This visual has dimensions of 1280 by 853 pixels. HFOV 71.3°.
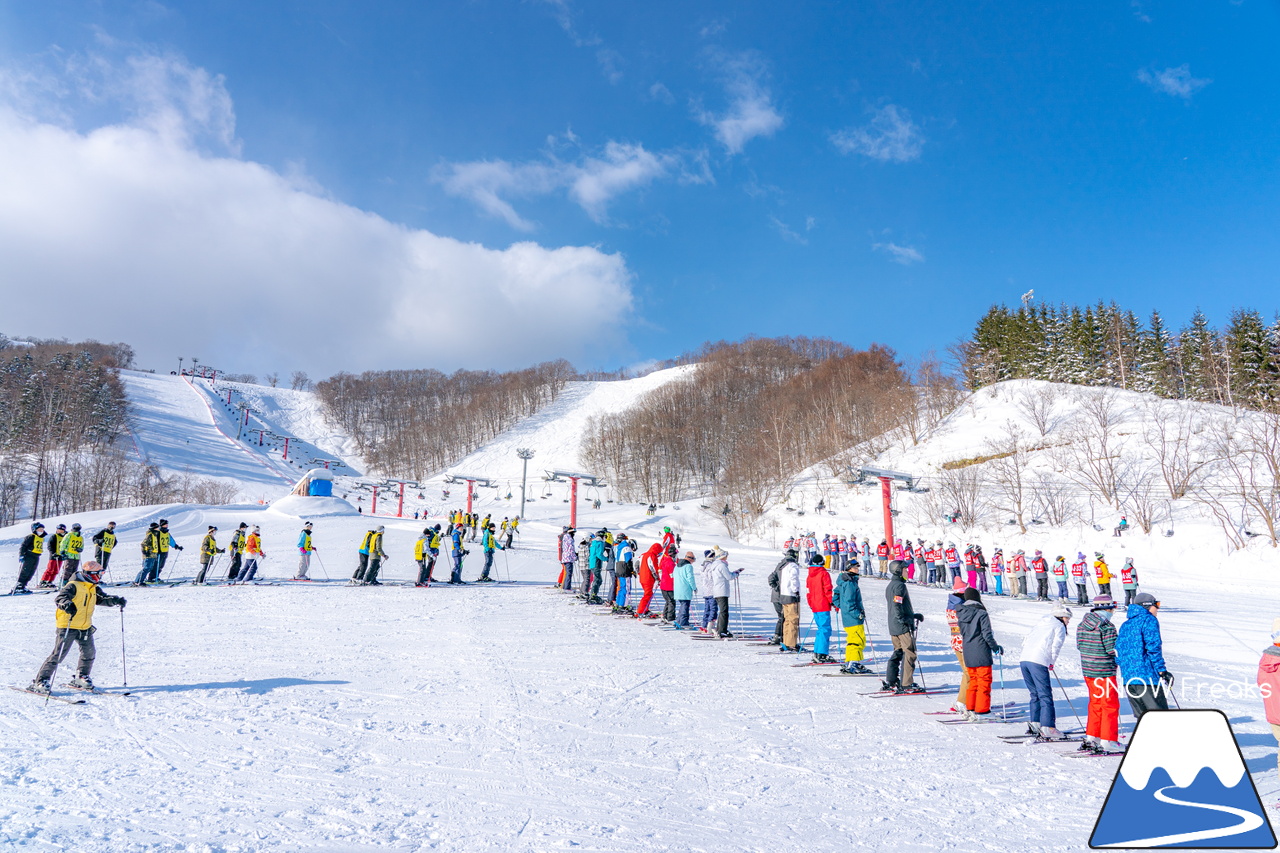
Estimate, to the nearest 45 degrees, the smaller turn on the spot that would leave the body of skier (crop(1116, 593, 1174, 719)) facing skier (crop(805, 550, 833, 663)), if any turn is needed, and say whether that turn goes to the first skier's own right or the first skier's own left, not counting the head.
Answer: approximately 90° to the first skier's own left

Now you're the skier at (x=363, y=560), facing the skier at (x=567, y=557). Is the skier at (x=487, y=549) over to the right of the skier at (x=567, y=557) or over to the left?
left

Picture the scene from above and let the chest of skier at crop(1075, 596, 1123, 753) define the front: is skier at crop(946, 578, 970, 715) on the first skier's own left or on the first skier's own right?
on the first skier's own left

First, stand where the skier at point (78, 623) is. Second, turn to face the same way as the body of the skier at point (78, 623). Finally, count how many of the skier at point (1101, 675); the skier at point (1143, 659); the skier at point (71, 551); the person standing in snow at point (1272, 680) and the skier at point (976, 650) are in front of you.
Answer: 4
